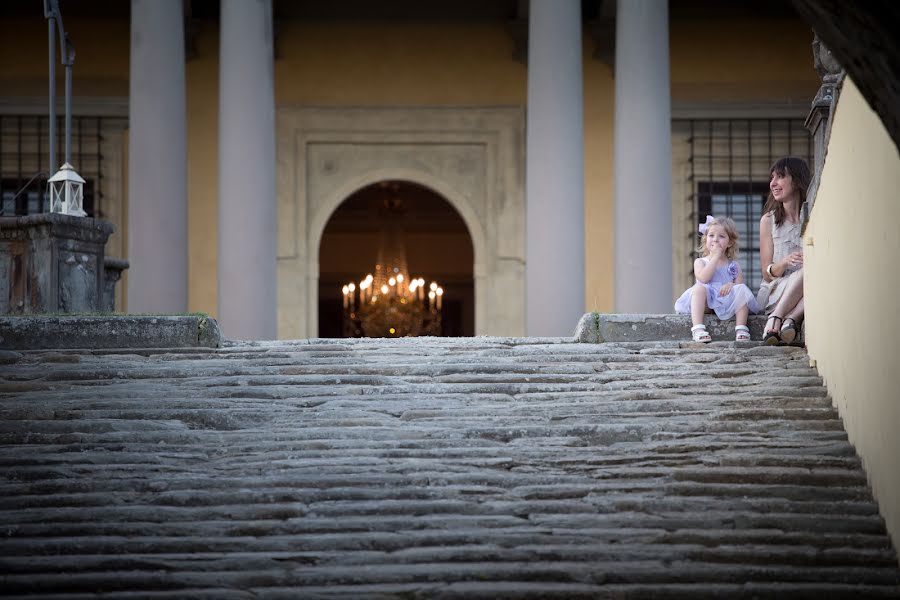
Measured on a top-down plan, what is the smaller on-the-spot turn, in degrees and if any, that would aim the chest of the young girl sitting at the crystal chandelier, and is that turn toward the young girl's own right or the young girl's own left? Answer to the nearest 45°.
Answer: approximately 135° to the young girl's own right

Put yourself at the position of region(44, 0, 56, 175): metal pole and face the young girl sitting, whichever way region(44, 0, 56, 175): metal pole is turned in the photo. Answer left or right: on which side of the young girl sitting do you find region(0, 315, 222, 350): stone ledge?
right

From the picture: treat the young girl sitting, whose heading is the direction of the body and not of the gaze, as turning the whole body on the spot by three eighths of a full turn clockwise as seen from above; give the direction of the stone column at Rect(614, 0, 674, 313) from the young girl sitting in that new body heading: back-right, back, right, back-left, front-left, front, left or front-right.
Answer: front-right

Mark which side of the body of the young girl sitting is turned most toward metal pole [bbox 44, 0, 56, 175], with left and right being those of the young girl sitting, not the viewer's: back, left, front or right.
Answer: right

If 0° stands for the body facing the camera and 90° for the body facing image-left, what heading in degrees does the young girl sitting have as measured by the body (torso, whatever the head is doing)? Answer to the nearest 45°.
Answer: approximately 0°

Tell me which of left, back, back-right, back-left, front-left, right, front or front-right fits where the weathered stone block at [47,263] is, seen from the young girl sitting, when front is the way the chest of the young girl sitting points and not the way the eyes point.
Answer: right

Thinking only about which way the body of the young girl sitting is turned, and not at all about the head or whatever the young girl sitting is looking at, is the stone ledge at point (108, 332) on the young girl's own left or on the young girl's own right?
on the young girl's own right

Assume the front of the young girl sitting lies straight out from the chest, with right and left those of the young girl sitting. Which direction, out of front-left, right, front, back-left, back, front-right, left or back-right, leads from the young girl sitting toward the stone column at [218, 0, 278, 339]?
back-right
